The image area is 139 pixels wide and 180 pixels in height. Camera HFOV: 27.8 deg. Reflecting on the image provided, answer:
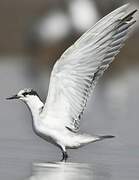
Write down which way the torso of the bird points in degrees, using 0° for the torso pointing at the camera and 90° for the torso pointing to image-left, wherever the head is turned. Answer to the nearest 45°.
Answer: approximately 90°
